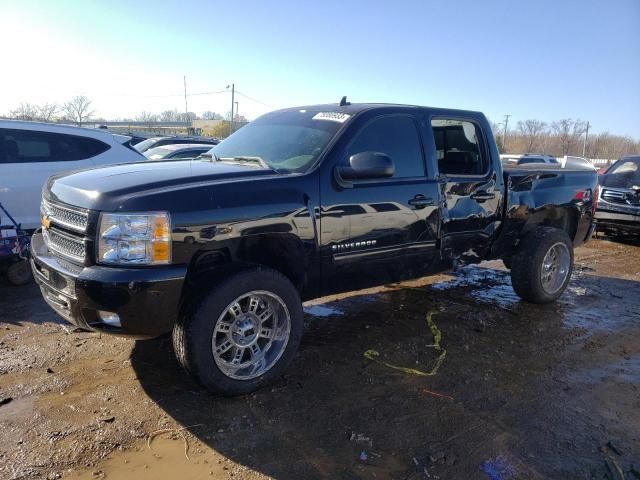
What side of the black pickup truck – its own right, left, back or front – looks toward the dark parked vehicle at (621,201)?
back

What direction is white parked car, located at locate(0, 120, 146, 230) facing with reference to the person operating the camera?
facing to the left of the viewer

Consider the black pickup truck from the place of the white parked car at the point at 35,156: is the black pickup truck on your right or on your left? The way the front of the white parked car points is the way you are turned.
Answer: on your left

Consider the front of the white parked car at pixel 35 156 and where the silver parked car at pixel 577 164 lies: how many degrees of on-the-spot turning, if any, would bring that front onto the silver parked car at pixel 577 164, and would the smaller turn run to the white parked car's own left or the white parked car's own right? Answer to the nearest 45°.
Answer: approximately 180°

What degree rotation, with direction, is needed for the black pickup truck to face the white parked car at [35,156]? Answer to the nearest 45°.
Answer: approximately 90° to its right

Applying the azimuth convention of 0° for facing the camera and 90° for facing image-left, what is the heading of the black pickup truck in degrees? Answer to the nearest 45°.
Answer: approximately 45°

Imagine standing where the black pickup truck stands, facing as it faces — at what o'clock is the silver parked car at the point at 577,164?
The silver parked car is roughly at 6 o'clock from the black pickup truck.

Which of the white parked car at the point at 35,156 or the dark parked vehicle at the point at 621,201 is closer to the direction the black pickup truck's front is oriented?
the white parked car
